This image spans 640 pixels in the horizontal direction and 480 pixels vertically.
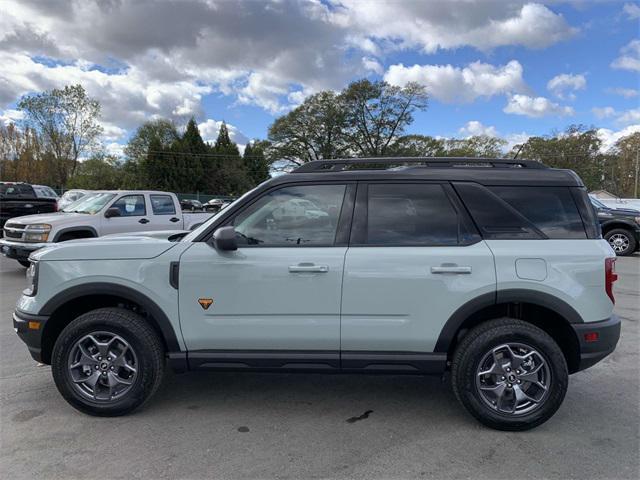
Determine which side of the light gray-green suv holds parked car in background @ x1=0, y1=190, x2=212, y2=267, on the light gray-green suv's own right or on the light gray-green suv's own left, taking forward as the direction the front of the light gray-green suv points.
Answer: on the light gray-green suv's own right

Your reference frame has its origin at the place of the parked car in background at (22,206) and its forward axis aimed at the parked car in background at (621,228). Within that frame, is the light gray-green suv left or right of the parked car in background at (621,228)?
right

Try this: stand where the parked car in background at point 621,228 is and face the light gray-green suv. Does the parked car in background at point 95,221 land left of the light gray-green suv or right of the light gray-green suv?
right

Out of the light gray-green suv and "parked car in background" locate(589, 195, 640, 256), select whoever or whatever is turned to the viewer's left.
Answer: the light gray-green suv

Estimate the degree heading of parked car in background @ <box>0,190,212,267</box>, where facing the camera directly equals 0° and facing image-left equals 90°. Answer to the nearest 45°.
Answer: approximately 45°

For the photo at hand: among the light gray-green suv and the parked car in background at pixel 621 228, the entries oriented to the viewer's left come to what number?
1

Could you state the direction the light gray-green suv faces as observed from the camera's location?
facing to the left of the viewer

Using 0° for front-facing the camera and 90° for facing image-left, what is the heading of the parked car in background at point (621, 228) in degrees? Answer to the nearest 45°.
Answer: approximately 315°
